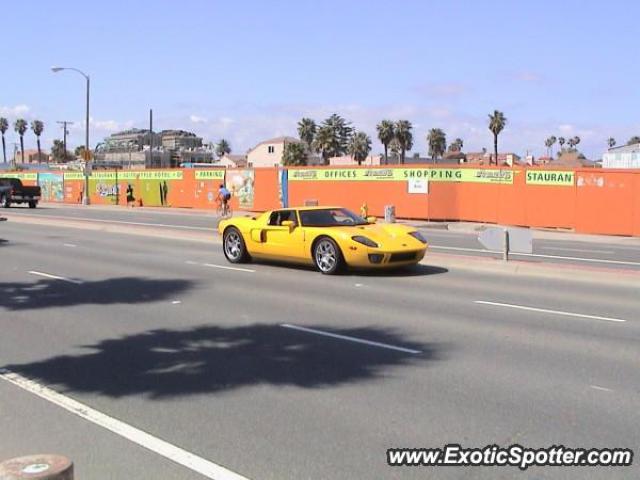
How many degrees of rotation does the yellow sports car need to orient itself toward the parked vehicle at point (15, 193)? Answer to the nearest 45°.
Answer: approximately 180°

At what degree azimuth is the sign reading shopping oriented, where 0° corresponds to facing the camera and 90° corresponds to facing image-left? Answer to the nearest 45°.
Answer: approximately 45°

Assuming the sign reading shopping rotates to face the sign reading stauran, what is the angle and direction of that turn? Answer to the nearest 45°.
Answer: approximately 90° to its left

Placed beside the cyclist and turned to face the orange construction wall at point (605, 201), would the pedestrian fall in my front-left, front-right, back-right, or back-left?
back-left

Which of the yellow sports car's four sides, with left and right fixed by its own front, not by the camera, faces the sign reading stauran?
left

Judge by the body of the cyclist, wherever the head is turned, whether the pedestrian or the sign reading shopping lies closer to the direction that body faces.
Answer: the pedestrian
